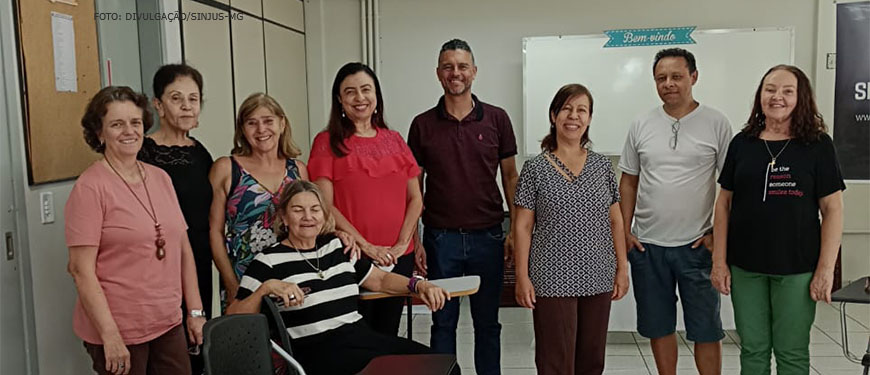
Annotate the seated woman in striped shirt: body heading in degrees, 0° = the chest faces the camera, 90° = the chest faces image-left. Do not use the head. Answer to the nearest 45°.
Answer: approximately 315°

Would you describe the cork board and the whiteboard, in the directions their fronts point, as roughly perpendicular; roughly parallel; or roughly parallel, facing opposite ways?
roughly perpendicular

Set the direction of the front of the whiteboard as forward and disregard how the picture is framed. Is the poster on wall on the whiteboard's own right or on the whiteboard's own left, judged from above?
on the whiteboard's own left

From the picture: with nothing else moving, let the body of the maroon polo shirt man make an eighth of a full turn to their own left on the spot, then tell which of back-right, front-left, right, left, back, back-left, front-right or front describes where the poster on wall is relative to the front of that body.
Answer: left

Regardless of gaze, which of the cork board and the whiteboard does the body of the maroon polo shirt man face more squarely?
the cork board

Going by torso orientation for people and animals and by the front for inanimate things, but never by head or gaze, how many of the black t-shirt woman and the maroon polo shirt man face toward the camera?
2

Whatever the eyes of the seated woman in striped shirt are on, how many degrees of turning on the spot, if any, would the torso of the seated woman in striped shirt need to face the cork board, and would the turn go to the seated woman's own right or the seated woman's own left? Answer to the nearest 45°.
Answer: approximately 180°

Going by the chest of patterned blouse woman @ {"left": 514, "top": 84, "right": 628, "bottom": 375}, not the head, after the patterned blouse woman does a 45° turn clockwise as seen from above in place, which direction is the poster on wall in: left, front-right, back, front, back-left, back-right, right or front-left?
back

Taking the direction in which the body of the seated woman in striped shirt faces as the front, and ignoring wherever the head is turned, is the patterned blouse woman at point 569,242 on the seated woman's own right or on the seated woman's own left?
on the seated woman's own left

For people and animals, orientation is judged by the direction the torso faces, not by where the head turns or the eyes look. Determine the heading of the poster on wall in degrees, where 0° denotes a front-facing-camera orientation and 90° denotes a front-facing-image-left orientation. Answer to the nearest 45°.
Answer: approximately 0°

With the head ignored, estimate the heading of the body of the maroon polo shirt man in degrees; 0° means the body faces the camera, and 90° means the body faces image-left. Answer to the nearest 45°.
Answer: approximately 0°
